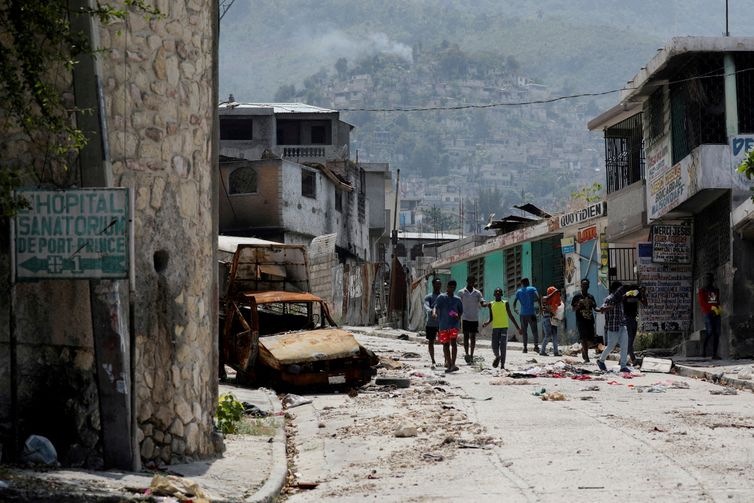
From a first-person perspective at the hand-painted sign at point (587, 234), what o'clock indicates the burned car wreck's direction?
The burned car wreck is roughly at 11 o'clock from the hand-painted sign.

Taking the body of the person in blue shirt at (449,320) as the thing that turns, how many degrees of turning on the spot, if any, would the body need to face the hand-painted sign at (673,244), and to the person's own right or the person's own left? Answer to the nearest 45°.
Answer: approximately 135° to the person's own left

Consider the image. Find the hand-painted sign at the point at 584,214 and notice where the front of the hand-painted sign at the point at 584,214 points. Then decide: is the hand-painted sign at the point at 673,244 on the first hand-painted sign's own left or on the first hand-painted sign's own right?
on the first hand-painted sign's own left

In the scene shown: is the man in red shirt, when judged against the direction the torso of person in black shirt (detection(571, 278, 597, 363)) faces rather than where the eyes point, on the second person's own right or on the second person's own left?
on the second person's own left
